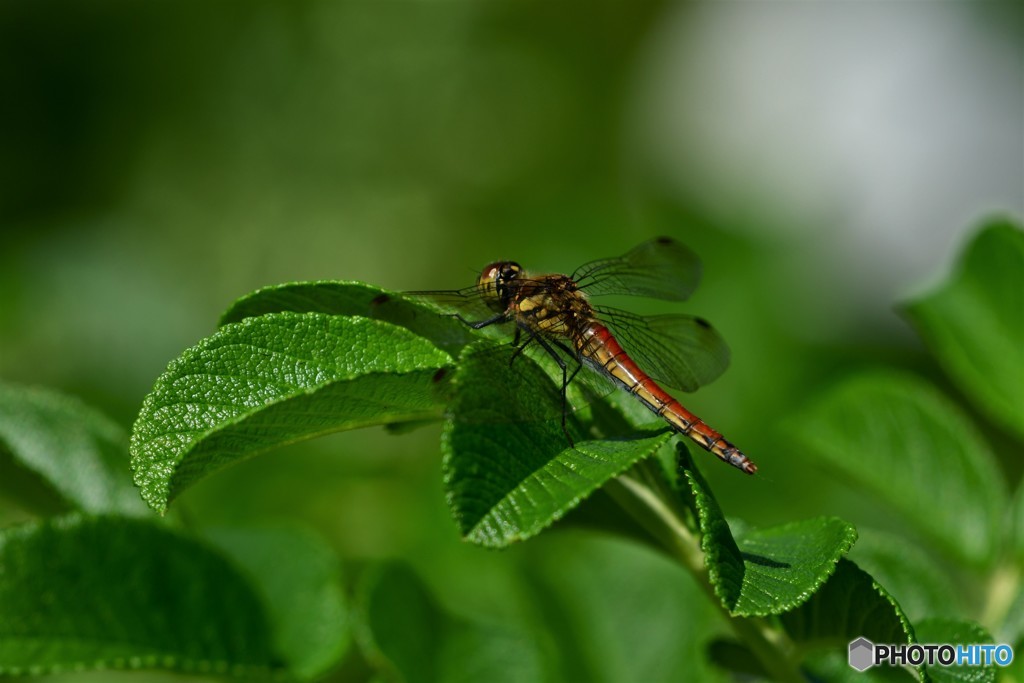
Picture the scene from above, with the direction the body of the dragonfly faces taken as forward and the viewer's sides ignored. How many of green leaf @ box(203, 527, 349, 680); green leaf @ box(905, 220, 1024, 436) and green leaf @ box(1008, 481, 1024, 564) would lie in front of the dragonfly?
1

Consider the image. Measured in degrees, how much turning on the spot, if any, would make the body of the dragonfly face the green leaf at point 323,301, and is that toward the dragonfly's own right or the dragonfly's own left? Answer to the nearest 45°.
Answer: approximately 45° to the dragonfly's own left

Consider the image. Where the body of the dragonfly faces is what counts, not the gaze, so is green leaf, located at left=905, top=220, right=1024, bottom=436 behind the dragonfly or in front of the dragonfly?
behind

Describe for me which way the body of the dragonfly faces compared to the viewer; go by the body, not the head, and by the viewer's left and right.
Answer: facing to the left of the viewer

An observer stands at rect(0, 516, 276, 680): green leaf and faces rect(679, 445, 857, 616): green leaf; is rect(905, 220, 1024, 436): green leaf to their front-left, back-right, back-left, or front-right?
front-left
